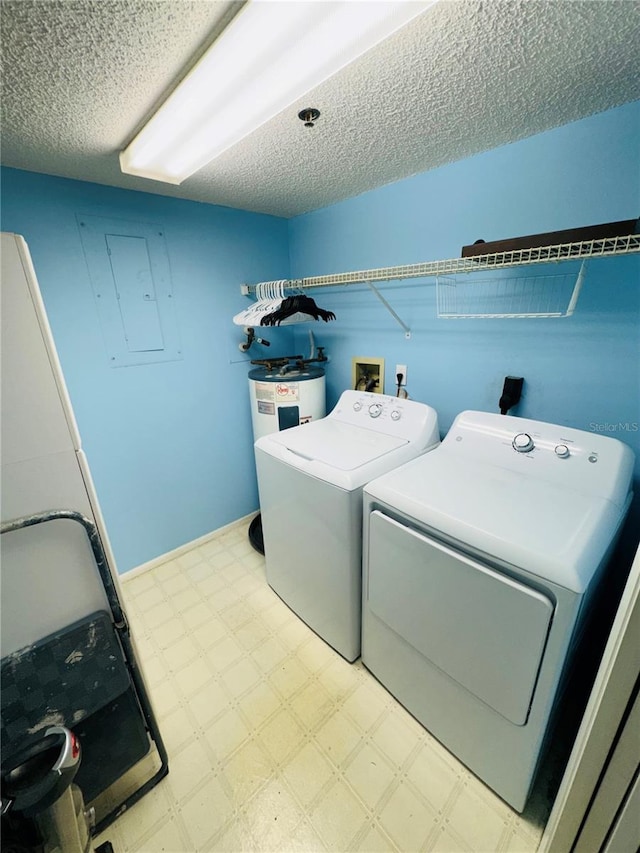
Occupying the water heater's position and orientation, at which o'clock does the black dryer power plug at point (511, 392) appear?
The black dryer power plug is roughly at 10 o'clock from the water heater.

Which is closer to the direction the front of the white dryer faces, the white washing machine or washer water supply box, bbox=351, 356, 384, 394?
the white washing machine

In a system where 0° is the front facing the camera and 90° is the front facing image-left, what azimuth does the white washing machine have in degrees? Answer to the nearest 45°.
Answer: approximately 45°

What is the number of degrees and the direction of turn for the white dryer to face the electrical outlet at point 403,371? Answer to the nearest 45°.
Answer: approximately 90° to its right

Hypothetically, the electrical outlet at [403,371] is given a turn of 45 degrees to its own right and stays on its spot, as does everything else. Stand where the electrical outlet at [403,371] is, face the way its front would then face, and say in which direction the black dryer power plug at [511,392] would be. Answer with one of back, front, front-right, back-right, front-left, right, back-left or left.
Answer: back-left

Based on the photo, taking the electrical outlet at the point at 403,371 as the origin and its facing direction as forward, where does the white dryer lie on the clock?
The white dryer is roughly at 10 o'clock from the electrical outlet.
